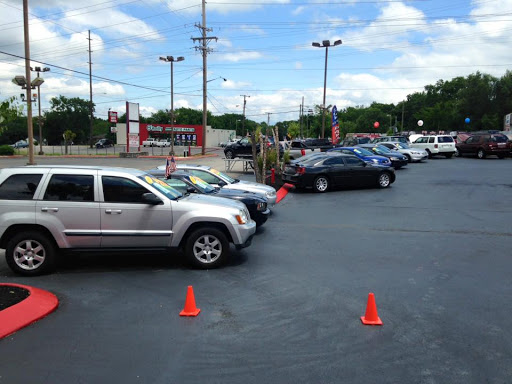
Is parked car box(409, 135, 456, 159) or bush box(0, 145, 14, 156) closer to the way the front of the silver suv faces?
the parked car

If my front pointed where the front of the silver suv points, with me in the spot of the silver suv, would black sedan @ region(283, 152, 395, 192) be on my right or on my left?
on my left

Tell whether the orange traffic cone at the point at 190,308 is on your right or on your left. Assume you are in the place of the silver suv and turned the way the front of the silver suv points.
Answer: on your right

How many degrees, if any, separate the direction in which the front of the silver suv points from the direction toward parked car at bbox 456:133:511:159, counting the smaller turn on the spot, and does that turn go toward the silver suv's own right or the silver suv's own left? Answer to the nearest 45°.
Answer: approximately 45° to the silver suv's own left

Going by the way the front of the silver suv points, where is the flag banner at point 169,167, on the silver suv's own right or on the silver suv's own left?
on the silver suv's own left

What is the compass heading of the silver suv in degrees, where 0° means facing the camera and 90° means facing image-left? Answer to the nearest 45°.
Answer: approximately 270°

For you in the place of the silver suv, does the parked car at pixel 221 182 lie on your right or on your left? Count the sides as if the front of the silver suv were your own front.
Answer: on your left

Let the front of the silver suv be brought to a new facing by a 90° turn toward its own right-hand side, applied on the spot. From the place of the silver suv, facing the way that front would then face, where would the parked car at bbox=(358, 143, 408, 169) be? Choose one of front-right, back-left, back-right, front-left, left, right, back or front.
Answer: back-left

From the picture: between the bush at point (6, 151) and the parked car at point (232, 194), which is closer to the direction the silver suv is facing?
the parked car
